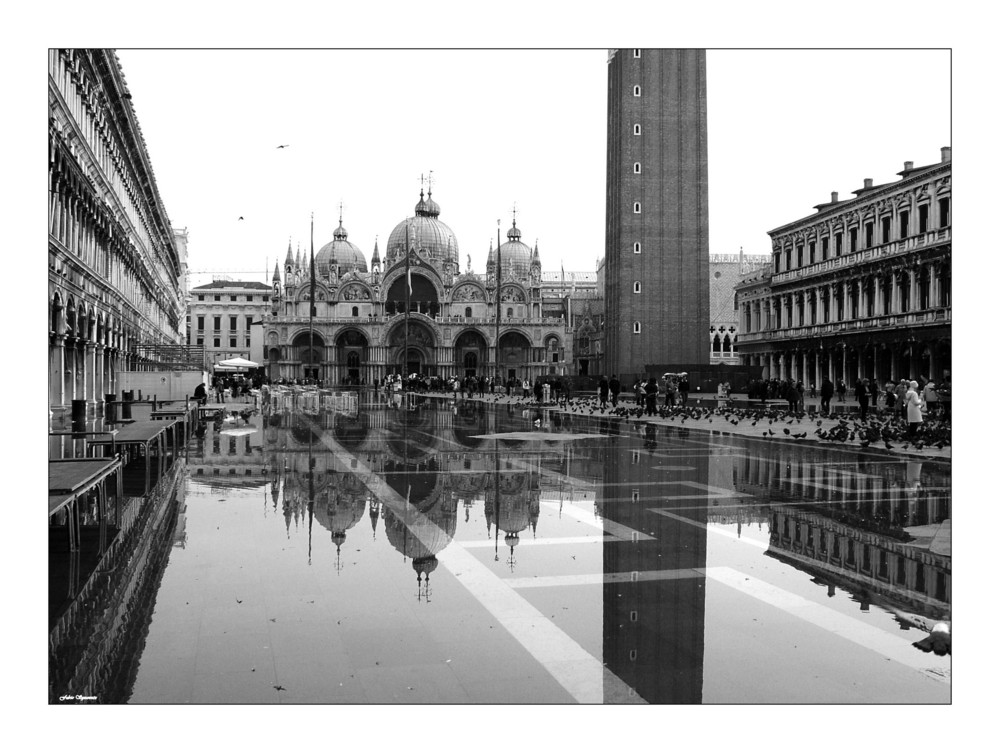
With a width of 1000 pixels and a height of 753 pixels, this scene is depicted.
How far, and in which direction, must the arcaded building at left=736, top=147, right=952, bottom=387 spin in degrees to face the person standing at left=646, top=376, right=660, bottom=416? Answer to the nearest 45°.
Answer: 0° — it already faces them

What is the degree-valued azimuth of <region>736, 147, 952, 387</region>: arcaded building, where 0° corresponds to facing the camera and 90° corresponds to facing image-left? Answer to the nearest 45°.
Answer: approximately 45°

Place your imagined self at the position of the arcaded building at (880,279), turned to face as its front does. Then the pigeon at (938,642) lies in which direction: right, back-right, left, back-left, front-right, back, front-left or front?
front-left

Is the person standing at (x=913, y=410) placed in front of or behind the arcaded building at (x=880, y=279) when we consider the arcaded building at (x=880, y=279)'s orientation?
in front

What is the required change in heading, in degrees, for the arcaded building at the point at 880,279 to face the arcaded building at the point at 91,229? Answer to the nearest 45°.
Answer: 0° — it already faces it

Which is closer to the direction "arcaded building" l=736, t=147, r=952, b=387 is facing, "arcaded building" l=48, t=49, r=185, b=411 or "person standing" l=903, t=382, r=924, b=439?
the arcaded building
